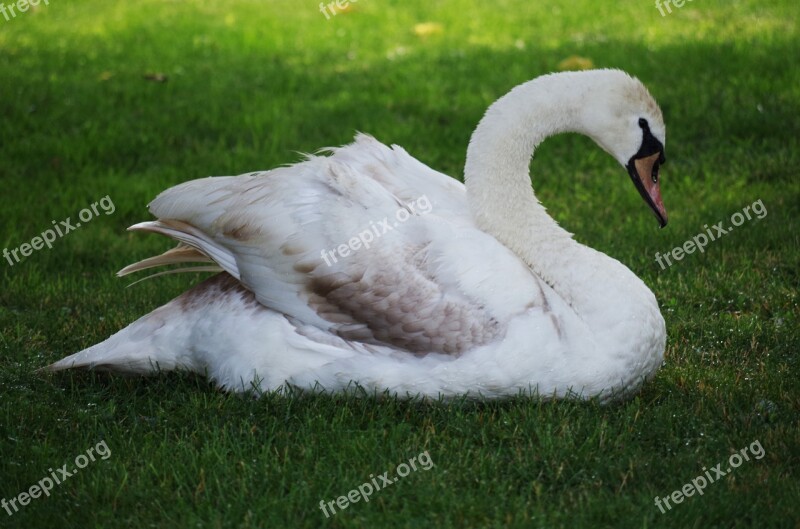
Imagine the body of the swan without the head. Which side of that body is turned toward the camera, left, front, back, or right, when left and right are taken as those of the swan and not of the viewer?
right
